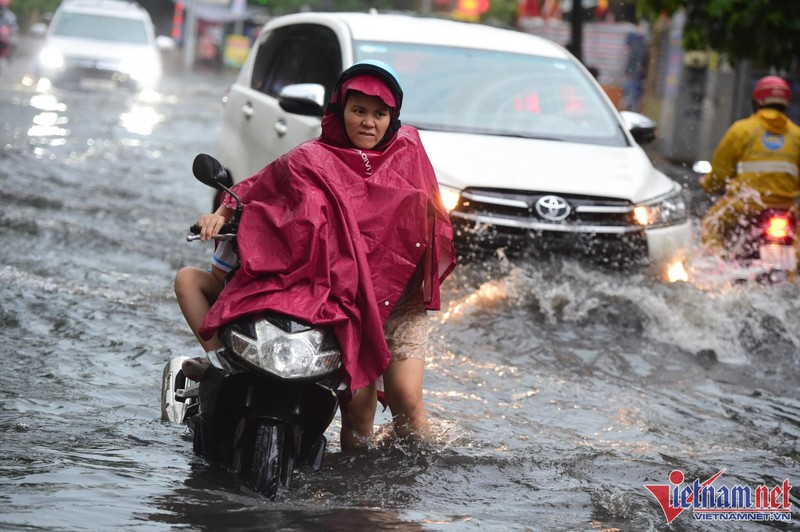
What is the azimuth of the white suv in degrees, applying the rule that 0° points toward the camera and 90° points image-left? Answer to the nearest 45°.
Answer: approximately 315°

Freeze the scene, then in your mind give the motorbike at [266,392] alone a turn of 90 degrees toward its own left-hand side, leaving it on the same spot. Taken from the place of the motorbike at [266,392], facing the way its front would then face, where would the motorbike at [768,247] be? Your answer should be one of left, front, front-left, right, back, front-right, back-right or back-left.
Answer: front-left

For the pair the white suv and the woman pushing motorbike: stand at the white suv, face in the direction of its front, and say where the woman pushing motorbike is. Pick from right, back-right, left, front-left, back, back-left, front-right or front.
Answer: front-right

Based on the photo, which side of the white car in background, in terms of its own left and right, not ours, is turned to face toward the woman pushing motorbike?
front

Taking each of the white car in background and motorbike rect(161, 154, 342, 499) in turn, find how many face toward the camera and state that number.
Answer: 2

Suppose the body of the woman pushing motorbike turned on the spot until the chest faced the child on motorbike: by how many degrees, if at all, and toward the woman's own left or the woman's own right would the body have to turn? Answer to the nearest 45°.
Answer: approximately 90° to the woman's own right

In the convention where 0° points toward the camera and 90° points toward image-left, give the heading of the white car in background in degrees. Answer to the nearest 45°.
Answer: approximately 0°

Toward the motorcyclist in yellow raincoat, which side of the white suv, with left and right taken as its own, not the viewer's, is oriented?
left

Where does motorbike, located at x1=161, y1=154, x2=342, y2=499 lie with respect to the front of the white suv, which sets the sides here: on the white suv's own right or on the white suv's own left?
on the white suv's own right

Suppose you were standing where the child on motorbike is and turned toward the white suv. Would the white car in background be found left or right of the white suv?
left

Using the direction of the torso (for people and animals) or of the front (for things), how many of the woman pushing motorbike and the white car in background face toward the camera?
2

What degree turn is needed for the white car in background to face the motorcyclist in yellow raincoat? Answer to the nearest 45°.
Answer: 0° — it already faces them
